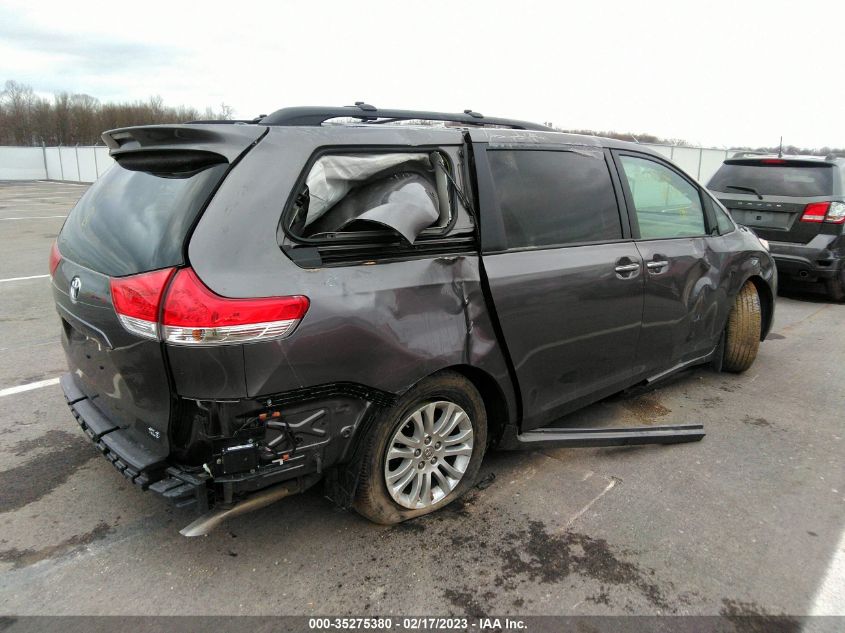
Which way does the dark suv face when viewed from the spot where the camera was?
facing away from the viewer and to the right of the viewer

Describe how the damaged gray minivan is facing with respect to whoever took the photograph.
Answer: facing away from the viewer and to the right of the viewer

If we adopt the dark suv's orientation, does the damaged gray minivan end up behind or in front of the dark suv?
behind

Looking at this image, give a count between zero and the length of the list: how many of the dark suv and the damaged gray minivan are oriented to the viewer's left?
0

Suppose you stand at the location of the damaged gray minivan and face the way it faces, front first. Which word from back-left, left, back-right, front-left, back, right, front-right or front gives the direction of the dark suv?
front
